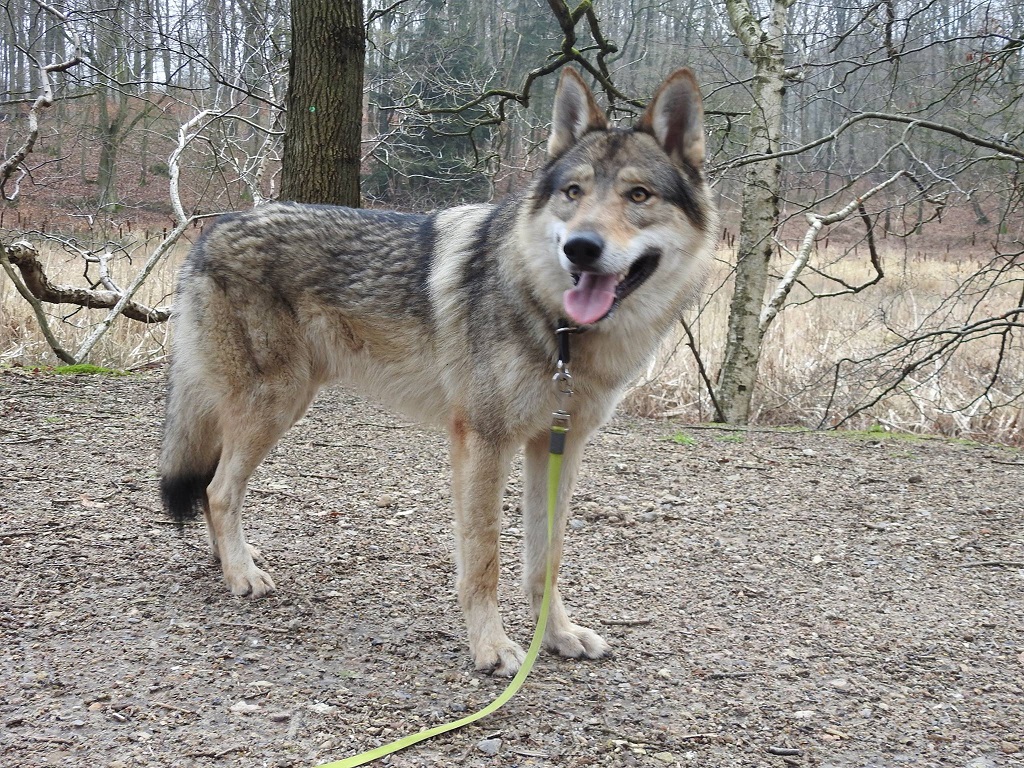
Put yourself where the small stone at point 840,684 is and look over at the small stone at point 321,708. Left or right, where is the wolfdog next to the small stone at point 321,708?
right

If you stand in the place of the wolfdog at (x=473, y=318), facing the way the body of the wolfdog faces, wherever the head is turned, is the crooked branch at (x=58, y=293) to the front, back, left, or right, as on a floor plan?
back

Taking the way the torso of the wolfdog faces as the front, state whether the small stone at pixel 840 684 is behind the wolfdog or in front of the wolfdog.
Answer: in front

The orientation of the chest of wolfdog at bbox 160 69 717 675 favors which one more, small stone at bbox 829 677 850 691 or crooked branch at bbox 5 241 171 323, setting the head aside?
the small stone

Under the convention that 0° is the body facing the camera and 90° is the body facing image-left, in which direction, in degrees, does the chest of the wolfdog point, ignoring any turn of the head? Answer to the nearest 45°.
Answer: approximately 315°

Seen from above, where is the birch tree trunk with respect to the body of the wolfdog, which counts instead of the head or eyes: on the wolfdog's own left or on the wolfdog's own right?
on the wolfdog's own left
